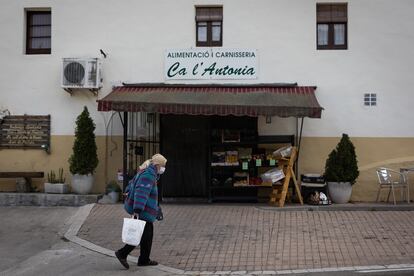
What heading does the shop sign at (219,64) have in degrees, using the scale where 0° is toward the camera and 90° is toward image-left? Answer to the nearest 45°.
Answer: approximately 0°

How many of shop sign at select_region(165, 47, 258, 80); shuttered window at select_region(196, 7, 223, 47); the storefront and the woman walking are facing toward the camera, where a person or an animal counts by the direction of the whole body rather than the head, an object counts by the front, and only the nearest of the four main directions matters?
3

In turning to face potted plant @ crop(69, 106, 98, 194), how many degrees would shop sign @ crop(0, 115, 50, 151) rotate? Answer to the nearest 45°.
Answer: approximately 45° to its left

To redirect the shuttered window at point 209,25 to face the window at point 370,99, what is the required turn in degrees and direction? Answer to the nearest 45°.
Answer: approximately 90° to its left
